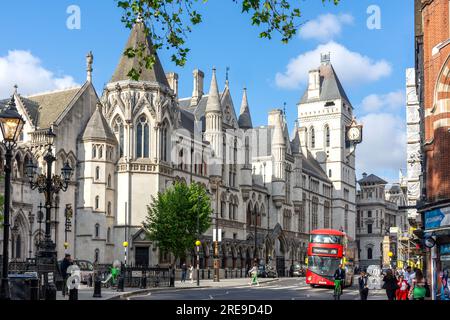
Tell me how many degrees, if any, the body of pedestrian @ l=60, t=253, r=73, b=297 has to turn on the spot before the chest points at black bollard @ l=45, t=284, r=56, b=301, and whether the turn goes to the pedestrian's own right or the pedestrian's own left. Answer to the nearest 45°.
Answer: approximately 90° to the pedestrian's own right
